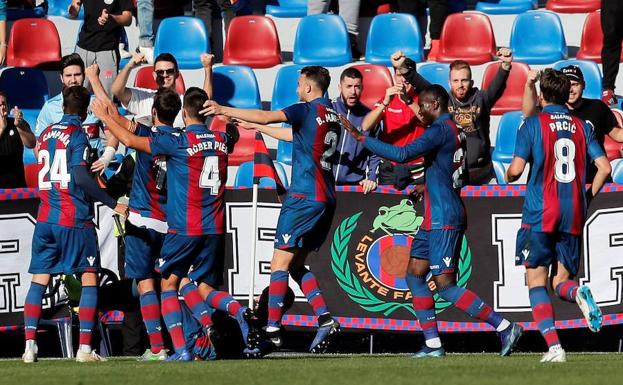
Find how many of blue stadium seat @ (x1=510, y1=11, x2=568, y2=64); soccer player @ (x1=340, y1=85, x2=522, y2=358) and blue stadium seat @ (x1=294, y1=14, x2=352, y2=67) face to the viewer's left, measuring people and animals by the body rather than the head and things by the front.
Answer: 1

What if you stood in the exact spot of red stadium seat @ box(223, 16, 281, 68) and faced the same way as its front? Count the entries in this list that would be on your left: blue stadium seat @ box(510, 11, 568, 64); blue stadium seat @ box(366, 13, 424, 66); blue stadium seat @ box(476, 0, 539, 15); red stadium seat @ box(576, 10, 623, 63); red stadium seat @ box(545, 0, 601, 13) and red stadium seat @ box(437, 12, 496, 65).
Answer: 6

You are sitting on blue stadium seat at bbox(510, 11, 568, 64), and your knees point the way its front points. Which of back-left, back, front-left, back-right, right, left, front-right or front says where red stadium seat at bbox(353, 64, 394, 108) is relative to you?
front-right

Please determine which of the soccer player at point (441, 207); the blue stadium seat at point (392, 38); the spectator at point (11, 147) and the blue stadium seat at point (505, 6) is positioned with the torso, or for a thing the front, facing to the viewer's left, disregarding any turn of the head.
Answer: the soccer player

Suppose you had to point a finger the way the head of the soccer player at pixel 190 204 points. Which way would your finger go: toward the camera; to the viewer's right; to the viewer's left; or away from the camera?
away from the camera

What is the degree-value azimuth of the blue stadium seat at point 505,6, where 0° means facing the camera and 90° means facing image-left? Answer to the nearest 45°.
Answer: approximately 0°

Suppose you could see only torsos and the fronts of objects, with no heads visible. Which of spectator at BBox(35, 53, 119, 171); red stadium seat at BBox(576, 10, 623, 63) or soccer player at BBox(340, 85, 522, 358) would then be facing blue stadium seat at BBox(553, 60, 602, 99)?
the red stadium seat

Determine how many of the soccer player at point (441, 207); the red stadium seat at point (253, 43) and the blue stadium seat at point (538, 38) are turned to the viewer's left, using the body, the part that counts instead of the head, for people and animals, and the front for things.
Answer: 1

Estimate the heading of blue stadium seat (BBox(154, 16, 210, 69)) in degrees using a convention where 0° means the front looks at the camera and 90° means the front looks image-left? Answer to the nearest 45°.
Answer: approximately 0°

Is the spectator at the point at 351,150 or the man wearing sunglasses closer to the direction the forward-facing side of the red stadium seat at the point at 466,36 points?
the spectator
